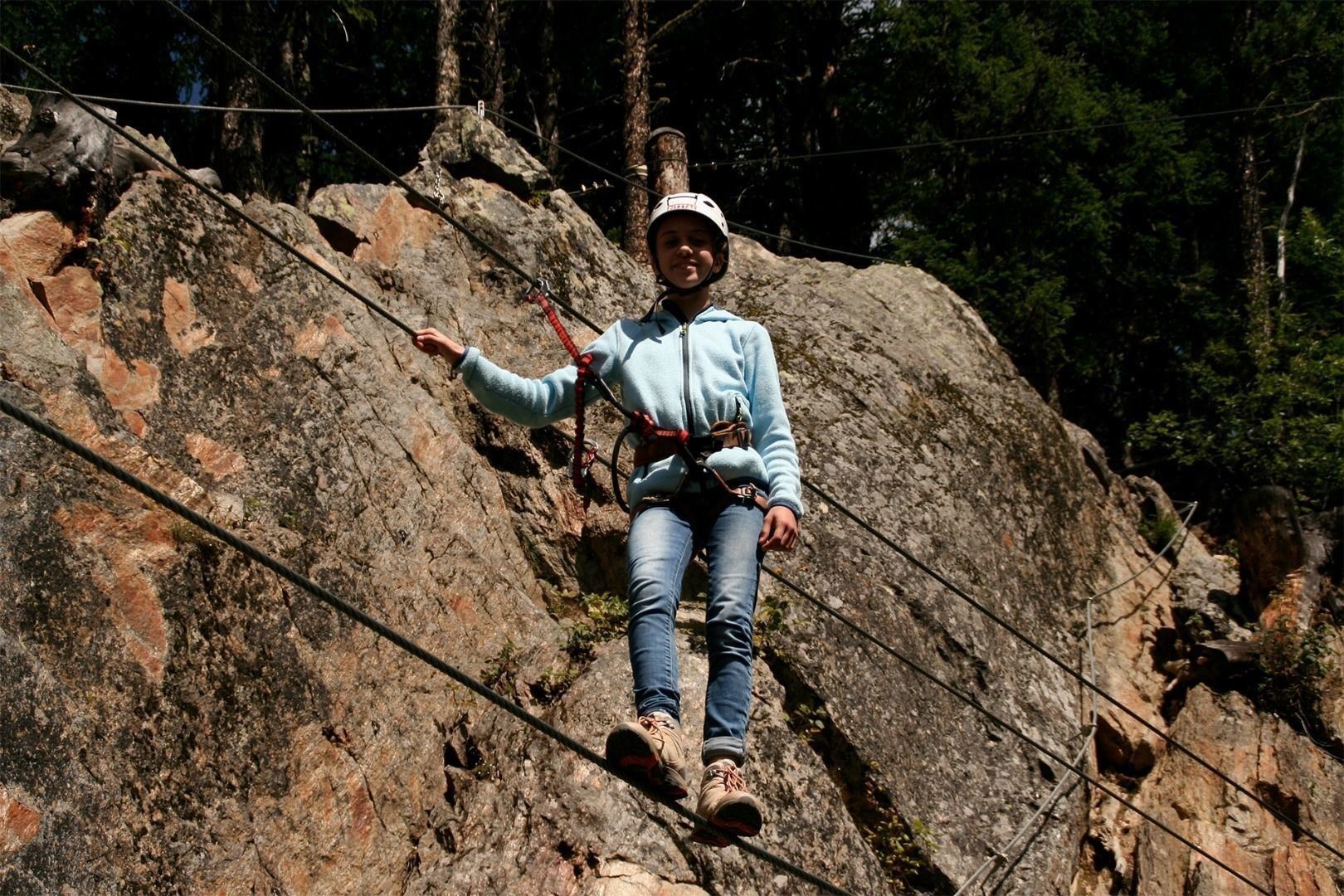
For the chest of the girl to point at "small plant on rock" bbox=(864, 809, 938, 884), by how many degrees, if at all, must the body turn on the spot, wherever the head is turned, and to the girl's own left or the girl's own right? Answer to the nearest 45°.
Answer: approximately 135° to the girl's own left

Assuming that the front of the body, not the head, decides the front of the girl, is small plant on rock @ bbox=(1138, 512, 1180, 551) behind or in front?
behind

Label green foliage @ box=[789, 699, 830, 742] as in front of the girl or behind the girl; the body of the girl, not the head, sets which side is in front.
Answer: behind

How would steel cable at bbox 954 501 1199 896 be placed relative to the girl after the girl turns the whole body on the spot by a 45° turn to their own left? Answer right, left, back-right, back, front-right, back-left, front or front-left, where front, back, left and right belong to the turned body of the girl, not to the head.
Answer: left

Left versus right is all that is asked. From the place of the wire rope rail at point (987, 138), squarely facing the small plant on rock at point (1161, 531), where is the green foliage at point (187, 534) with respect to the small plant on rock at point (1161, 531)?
right

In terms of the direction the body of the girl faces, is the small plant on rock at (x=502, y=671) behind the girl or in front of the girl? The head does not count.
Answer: behind

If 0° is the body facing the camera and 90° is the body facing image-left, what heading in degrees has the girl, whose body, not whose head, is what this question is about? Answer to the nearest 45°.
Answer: approximately 0°

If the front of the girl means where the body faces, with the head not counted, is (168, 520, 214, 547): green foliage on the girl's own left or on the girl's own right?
on the girl's own right

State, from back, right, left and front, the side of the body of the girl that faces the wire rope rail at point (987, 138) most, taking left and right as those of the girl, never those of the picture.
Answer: back
